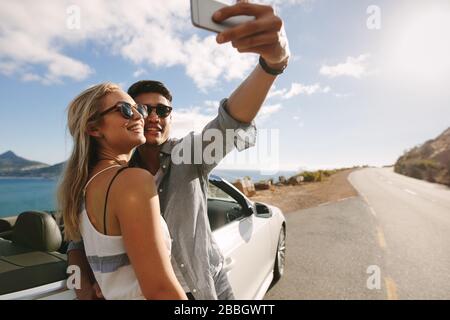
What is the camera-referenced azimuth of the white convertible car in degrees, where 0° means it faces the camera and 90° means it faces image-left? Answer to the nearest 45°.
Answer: approximately 225°

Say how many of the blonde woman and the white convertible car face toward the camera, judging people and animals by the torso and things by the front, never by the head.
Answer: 0

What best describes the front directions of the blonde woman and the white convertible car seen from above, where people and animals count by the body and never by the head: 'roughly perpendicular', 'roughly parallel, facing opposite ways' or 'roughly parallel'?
roughly parallel

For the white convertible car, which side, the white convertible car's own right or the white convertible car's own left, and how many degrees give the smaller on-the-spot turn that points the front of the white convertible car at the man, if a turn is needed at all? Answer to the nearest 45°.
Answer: approximately 135° to the white convertible car's own right

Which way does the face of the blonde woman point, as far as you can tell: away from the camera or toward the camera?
toward the camera
